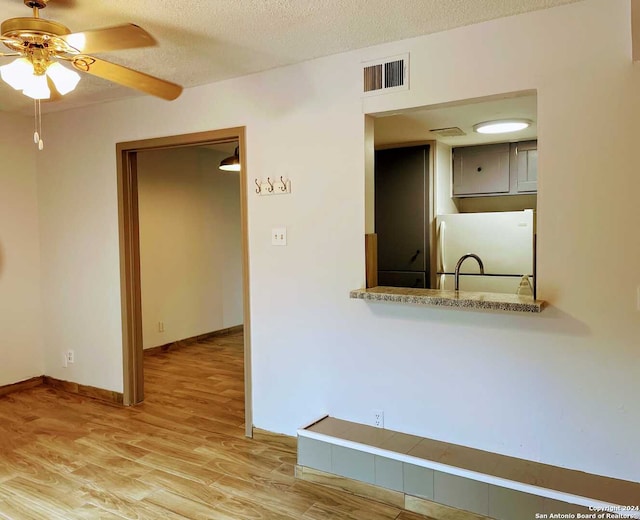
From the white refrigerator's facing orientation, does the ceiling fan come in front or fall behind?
in front

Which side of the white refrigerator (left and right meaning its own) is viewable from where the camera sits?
front
